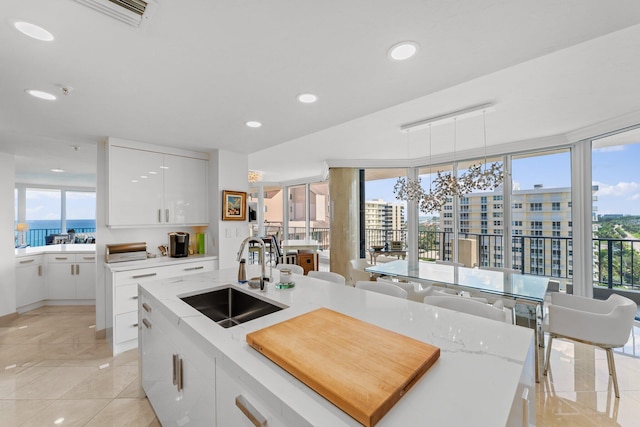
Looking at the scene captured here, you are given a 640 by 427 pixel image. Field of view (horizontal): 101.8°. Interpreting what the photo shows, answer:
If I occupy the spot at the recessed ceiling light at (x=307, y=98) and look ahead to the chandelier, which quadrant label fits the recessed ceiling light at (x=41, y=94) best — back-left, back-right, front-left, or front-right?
back-left

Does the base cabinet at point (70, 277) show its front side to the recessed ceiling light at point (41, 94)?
yes

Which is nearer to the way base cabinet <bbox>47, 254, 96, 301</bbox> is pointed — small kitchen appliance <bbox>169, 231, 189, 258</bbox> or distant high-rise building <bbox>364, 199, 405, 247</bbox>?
the small kitchen appliance

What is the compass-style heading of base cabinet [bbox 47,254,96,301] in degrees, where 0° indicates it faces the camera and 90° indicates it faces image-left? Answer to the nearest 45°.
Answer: approximately 0°

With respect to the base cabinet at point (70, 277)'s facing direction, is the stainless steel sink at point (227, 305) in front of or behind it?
in front

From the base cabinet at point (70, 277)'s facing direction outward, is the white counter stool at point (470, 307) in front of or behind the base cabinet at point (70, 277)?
in front

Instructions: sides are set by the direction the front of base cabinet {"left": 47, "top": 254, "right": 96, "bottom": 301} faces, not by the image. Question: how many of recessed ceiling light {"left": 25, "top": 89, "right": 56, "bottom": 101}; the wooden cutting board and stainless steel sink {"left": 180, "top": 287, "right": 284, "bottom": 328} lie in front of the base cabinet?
3

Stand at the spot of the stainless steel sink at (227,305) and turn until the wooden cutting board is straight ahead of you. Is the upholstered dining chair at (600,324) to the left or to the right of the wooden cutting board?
left

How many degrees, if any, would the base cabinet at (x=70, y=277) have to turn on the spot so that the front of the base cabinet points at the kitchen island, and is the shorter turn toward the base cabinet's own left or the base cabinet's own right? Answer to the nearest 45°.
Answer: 0° — it already faces it

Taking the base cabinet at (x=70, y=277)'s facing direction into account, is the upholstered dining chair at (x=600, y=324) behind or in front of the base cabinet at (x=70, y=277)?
in front
